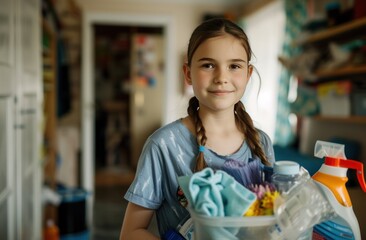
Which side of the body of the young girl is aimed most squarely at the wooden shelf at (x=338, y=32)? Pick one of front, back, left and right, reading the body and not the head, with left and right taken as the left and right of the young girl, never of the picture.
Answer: left

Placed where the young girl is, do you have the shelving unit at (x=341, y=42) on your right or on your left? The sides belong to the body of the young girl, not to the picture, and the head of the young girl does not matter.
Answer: on your left

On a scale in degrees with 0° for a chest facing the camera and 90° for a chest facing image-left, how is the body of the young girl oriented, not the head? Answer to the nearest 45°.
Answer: approximately 315°

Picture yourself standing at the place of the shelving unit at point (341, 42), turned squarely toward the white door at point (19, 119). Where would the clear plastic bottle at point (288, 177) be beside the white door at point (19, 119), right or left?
left
